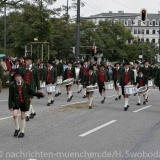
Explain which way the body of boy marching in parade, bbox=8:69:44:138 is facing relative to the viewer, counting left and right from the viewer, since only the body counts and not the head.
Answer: facing the viewer

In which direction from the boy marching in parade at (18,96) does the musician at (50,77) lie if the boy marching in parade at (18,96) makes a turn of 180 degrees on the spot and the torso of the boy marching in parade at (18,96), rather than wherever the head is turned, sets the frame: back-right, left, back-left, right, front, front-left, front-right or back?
front

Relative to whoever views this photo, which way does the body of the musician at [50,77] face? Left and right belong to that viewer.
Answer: facing the viewer and to the left of the viewer
